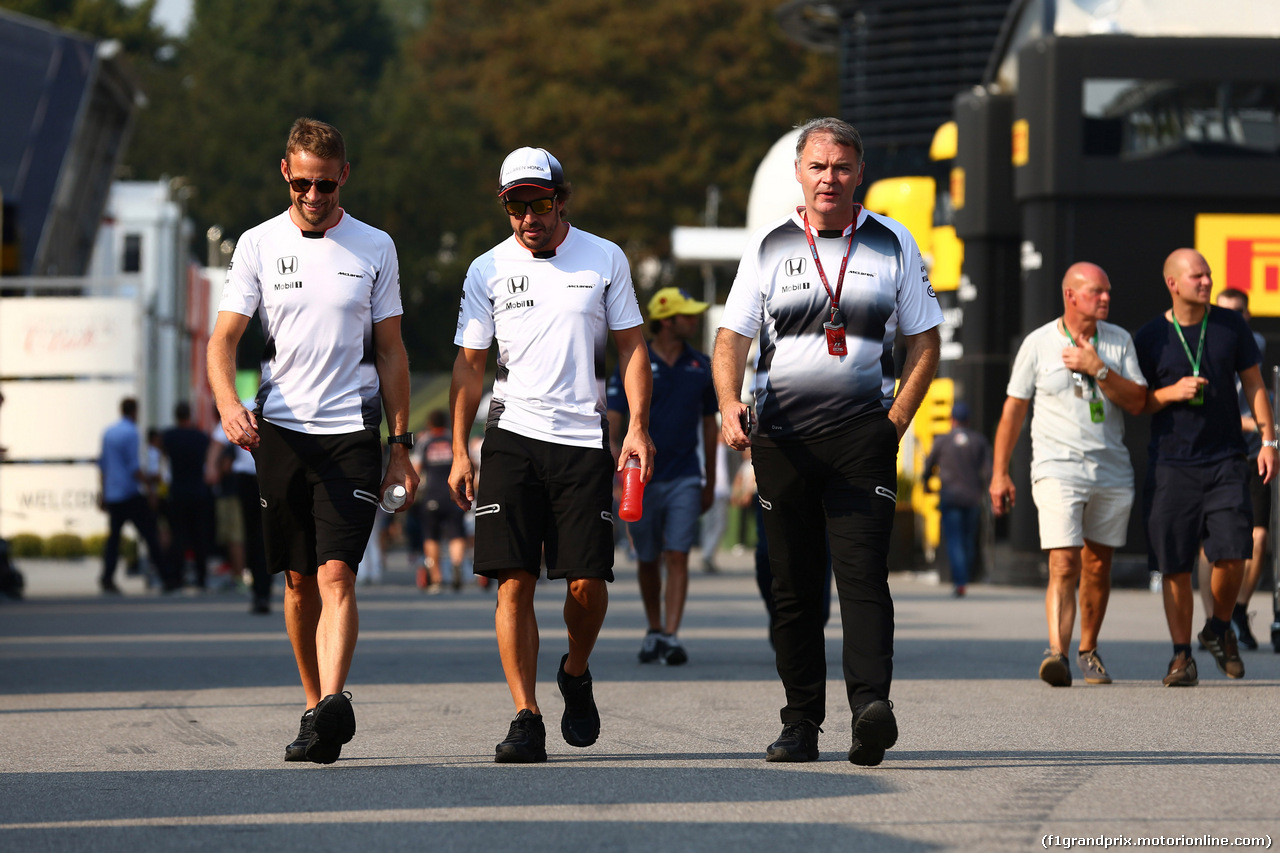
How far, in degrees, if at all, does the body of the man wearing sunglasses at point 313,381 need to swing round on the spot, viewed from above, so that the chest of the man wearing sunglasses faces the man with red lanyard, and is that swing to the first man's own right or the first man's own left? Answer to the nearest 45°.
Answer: approximately 90° to the first man's own left

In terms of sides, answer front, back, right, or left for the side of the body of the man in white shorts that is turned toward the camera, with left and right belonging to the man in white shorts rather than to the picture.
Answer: front

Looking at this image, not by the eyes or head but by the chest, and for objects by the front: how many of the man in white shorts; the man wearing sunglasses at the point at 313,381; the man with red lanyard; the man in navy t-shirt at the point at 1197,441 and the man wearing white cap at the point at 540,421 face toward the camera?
5

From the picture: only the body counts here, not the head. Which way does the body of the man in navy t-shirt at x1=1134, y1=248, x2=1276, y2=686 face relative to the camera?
toward the camera

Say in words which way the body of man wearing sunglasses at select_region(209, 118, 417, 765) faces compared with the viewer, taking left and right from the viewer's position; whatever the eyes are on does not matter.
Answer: facing the viewer

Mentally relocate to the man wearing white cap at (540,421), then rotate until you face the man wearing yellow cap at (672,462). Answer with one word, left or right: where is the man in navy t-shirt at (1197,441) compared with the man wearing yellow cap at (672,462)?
right

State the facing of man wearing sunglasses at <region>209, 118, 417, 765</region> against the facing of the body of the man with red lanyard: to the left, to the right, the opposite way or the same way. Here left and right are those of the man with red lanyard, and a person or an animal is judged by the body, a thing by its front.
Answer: the same way

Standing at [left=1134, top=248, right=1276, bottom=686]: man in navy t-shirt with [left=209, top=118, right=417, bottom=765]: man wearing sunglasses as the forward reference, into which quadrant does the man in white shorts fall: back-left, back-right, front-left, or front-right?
front-right

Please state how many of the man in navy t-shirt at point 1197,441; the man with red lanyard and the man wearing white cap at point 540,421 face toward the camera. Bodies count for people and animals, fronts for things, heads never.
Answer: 3

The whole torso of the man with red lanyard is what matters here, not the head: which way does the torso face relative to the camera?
toward the camera

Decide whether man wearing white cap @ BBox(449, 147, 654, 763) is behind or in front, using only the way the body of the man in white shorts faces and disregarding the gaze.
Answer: in front

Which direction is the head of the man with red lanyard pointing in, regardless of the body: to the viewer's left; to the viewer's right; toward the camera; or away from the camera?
toward the camera

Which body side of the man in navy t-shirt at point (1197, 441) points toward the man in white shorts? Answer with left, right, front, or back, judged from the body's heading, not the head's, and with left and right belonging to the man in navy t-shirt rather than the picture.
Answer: right

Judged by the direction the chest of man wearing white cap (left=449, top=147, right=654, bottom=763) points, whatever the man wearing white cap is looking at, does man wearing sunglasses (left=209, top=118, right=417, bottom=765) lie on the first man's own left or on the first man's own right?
on the first man's own right

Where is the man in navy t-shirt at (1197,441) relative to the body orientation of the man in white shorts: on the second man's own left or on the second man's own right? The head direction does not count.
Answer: on the second man's own left

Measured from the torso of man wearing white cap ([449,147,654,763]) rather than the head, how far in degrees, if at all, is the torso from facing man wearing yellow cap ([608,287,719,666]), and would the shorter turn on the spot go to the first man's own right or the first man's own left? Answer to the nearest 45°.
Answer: approximately 180°

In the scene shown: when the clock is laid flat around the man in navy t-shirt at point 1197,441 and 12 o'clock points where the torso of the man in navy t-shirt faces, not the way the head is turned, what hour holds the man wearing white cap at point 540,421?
The man wearing white cap is roughly at 1 o'clock from the man in navy t-shirt.

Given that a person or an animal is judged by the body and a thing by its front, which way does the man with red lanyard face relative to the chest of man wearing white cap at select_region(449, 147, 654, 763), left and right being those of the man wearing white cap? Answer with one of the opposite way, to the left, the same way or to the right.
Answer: the same way

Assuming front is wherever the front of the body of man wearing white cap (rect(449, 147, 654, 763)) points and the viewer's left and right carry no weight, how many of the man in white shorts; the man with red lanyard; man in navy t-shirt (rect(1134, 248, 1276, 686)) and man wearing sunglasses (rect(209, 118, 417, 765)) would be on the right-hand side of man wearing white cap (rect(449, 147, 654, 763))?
1

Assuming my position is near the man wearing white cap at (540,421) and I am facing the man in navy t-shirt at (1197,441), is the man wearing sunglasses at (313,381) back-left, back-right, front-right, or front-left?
back-left
